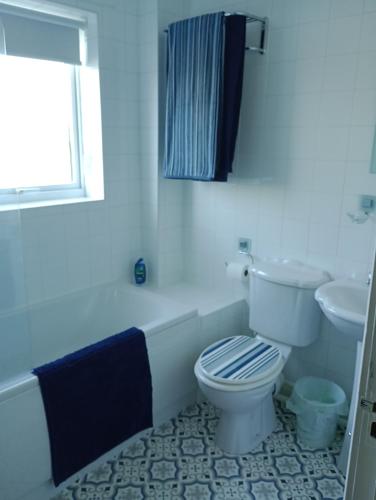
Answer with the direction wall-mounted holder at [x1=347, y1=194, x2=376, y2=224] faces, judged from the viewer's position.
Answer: facing the viewer and to the left of the viewer

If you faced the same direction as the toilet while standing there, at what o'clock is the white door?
The white door is roughly at 10 o'clock from the toilet.

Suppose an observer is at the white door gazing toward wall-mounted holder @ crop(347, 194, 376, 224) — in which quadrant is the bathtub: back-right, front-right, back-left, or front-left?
front-left

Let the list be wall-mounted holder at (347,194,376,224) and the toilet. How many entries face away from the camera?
0

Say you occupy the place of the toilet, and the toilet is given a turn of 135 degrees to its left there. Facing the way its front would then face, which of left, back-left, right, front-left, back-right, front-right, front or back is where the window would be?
back

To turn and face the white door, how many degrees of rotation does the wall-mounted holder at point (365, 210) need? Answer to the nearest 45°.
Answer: approximately 45° to its left

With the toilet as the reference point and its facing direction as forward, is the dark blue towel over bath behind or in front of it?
in front

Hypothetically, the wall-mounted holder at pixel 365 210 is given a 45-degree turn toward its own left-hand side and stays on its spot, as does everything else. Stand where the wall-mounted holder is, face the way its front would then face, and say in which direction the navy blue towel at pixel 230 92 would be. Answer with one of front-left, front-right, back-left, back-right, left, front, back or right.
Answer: right

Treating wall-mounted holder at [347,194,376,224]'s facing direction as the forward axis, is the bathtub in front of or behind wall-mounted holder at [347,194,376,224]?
in front

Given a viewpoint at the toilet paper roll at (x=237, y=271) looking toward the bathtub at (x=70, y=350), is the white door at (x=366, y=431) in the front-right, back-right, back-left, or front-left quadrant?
front-left
